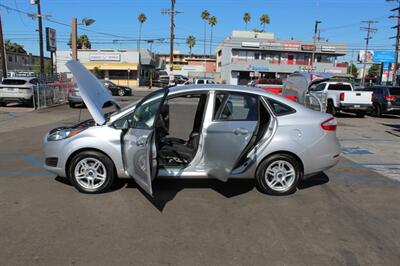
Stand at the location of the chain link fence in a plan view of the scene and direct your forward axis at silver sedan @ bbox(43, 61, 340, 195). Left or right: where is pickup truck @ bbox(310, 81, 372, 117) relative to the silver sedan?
left

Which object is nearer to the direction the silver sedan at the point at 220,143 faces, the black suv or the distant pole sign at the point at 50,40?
the distant pole sign

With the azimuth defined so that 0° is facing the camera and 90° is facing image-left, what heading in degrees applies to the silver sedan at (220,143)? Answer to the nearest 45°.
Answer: approximately 90°

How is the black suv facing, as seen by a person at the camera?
facing away from the viewer and to the left of the viewer

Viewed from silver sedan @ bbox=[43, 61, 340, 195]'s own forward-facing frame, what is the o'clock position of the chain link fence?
The chain link fence is roughly at 2 o'clock from the silver sedan.

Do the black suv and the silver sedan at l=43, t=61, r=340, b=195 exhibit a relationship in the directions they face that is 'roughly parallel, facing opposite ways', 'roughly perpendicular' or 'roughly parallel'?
roughly perpendicular

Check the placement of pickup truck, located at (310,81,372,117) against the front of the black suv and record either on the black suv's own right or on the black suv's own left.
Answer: on the black suv's own left

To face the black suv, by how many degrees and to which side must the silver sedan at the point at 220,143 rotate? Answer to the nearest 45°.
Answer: approximately 135° to its right

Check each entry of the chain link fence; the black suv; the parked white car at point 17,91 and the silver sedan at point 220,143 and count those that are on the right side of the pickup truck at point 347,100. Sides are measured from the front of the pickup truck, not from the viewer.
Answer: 1

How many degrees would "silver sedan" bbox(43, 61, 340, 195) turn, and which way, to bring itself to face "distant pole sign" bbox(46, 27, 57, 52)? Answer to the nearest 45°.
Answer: approximately 45° to its right
